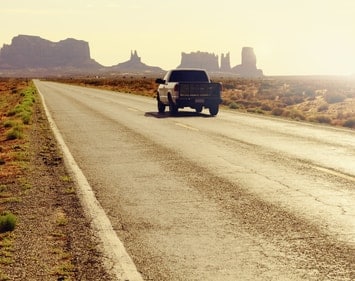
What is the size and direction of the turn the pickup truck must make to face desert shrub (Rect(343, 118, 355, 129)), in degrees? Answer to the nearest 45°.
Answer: approximately 90° to its right

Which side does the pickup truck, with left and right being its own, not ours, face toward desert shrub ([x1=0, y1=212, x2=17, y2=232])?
back

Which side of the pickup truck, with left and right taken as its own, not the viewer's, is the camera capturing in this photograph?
back

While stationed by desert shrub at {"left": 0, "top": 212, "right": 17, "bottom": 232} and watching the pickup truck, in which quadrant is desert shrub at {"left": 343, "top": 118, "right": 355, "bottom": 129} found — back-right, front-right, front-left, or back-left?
front-right
